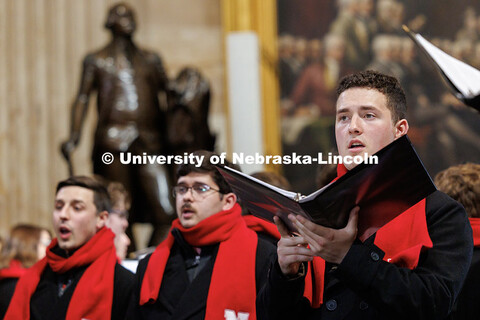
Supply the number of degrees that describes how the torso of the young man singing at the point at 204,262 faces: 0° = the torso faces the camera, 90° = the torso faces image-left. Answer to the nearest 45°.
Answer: approximately 45°

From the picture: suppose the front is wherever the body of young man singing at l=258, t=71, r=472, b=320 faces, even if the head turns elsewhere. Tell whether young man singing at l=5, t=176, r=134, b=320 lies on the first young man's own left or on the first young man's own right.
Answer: on the first young man's own right

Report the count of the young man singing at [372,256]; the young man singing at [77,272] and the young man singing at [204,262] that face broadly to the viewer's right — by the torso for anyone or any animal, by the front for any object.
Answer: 0

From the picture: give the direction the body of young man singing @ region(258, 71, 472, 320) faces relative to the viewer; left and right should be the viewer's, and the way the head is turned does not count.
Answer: facing the viewer and to the left of the viewer

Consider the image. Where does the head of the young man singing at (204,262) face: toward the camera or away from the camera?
toward the camera

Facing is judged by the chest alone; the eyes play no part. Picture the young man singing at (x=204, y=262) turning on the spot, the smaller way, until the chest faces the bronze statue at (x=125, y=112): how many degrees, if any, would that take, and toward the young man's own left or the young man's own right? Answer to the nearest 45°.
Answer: approximately 135° to the young man's own right

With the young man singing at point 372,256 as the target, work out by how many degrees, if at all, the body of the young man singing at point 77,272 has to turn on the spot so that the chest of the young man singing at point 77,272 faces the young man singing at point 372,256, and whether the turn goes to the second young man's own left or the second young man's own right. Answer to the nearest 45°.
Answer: approximately 90° to the second young man's own left

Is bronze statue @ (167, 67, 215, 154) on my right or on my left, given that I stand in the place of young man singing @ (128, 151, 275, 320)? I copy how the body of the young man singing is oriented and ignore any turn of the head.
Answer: on my right

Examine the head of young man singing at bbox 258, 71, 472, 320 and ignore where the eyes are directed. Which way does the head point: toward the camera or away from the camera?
toward the camera

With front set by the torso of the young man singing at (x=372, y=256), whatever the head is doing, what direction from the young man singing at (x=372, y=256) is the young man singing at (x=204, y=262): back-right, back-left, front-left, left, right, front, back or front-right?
right

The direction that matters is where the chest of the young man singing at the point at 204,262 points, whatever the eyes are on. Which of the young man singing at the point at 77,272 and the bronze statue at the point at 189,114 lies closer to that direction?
the young man singing

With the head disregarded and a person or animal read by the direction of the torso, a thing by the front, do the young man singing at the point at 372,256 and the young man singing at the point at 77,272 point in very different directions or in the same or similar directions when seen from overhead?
same or similar directions

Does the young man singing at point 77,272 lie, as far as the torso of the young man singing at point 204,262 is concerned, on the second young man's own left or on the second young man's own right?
on the second young man's own right
